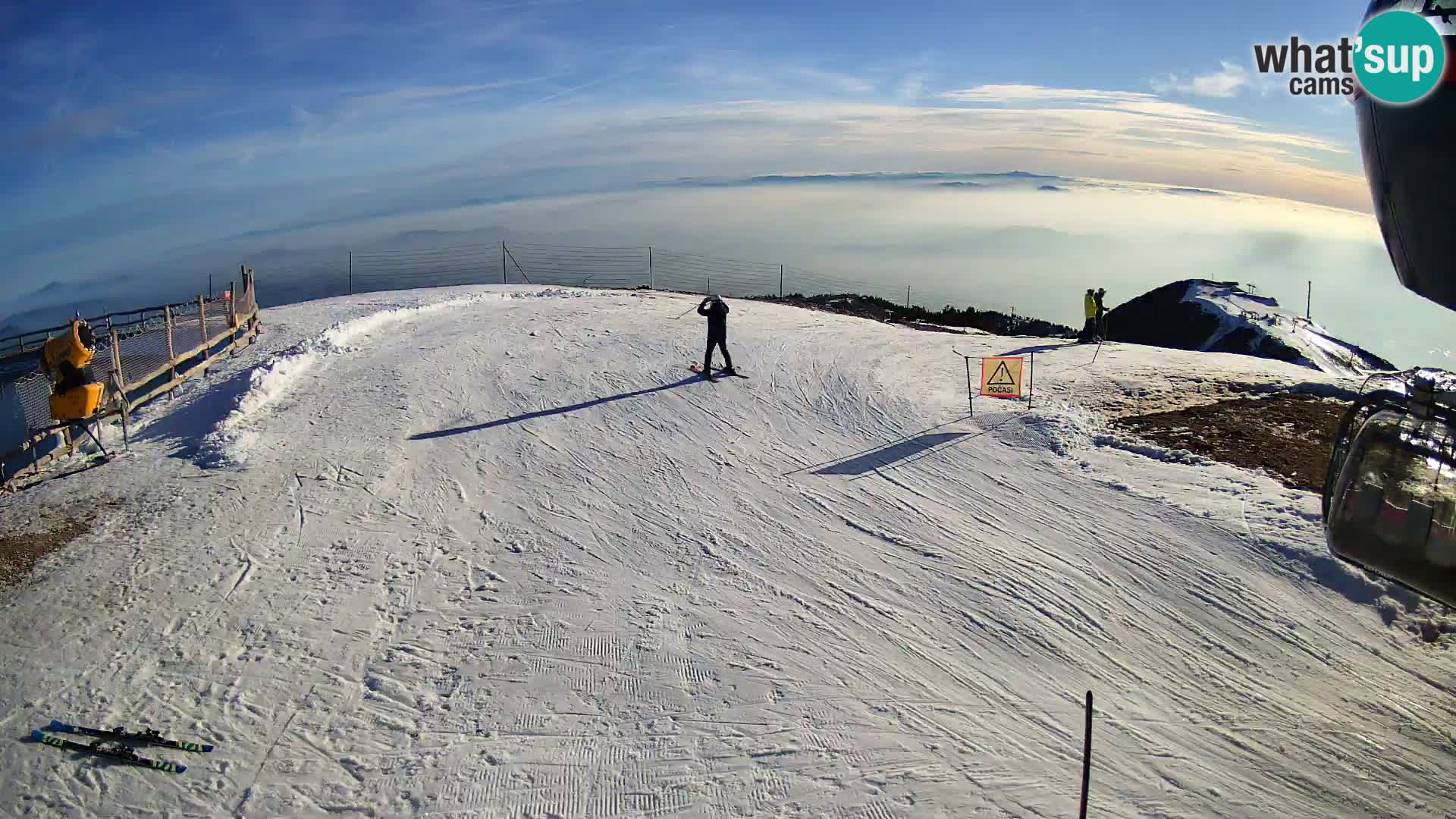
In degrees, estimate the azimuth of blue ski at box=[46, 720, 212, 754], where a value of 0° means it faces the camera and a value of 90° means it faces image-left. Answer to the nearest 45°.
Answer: approximately 90°

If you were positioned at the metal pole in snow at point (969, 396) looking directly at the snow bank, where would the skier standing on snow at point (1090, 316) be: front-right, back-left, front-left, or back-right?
back-right

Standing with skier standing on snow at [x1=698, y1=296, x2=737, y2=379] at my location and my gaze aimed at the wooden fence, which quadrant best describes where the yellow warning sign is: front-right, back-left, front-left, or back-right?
back-left

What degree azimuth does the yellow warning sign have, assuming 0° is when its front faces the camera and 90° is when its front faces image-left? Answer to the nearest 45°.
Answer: approximately 0°

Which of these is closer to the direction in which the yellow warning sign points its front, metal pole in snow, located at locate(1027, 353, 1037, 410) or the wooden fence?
the wooden fence

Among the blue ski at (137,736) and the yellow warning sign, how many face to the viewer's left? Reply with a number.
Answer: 1

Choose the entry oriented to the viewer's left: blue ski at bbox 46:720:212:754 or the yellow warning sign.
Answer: the blue ski

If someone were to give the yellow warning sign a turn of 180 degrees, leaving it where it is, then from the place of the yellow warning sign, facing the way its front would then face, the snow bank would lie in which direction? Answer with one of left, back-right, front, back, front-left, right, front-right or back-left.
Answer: left
